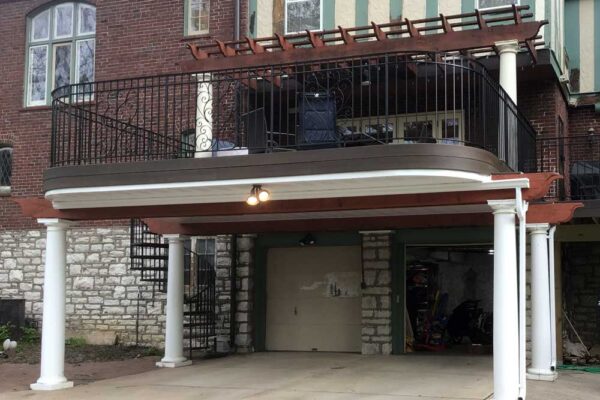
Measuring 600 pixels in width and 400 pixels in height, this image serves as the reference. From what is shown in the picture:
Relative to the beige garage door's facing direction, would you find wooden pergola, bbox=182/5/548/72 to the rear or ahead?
ahead

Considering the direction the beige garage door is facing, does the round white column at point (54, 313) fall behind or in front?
in front

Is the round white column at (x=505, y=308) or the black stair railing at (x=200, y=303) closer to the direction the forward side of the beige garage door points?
the round white column

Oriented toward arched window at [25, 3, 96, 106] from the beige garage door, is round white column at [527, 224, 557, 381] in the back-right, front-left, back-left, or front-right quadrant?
back-left

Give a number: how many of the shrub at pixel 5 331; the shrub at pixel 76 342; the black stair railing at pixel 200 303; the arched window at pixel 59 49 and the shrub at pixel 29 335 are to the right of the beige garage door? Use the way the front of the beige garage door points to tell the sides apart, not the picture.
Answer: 5

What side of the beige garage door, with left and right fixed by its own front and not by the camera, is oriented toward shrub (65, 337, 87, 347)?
right

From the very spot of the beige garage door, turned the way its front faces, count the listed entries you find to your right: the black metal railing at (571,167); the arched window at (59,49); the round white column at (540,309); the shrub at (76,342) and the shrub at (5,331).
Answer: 3

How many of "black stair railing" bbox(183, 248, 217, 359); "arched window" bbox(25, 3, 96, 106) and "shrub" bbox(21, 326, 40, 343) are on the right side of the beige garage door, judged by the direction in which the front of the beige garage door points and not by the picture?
3

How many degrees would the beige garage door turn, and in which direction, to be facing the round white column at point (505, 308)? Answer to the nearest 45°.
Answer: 0° — it already faces it

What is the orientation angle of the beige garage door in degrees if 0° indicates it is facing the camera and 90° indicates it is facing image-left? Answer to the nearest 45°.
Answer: approximately 0°

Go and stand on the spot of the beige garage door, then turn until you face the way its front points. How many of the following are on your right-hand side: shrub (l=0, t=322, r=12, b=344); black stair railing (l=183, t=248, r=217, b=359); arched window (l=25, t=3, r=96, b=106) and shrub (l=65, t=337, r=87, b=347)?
4
